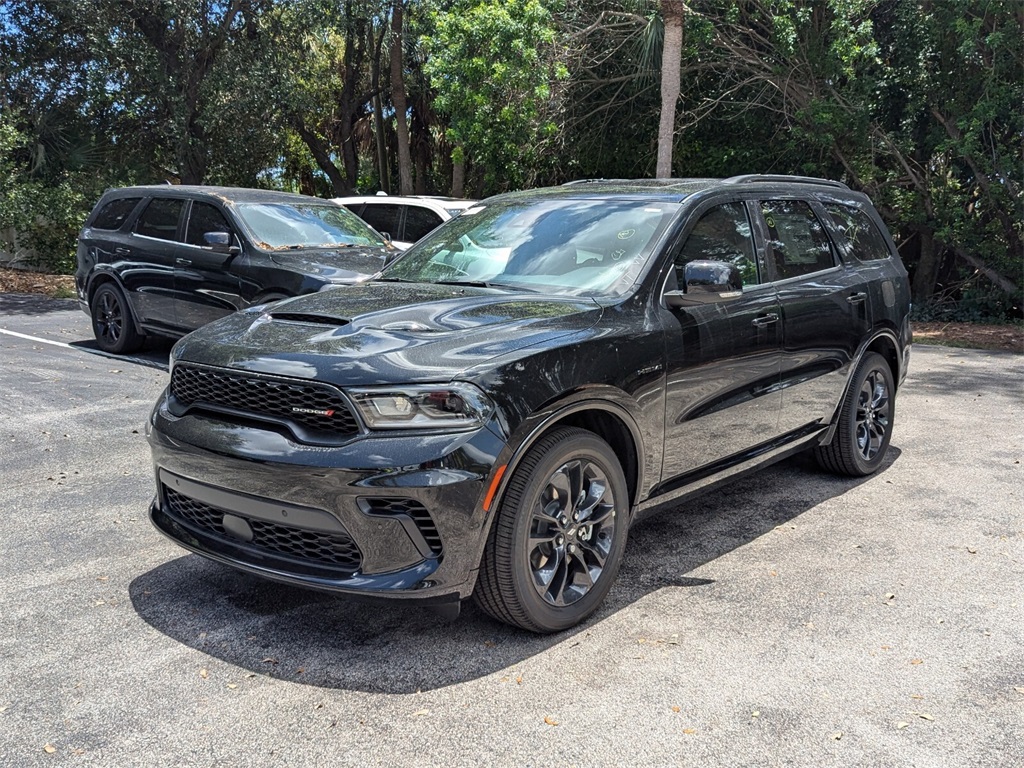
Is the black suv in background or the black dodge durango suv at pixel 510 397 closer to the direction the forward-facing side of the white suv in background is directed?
the black dodge durango suv

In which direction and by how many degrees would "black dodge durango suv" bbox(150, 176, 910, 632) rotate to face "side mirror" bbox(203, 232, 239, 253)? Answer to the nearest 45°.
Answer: approximately 90° to its right

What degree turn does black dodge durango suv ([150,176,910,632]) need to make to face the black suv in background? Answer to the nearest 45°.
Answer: approximately 90° to its right

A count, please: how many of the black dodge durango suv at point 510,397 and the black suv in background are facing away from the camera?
0

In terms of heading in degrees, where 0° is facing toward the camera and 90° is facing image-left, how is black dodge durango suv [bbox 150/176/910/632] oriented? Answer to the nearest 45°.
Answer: approximately 45°

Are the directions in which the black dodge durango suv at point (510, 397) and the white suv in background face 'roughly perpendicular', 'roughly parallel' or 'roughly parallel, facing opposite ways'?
roughly perpendicular

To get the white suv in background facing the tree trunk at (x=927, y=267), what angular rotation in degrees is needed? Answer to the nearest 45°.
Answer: approximately 45° to its left

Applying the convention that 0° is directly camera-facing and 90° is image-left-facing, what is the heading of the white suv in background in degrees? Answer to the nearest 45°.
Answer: approximately 315°

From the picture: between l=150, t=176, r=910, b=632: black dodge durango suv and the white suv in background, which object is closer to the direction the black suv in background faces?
the black dodge durango suv

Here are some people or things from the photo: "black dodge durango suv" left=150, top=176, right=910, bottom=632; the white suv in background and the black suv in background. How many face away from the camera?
0

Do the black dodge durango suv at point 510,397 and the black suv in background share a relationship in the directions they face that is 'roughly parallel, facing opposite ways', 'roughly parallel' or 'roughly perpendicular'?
roughly perpendicular

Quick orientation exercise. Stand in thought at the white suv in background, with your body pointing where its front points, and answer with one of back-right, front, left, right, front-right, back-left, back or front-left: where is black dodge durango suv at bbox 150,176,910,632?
front-right

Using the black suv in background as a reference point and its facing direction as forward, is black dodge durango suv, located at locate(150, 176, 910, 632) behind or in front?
in front

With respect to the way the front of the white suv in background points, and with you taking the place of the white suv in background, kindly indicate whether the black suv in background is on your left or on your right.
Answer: on your right

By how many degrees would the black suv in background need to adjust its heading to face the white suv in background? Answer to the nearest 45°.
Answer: approximately 90° to its left
